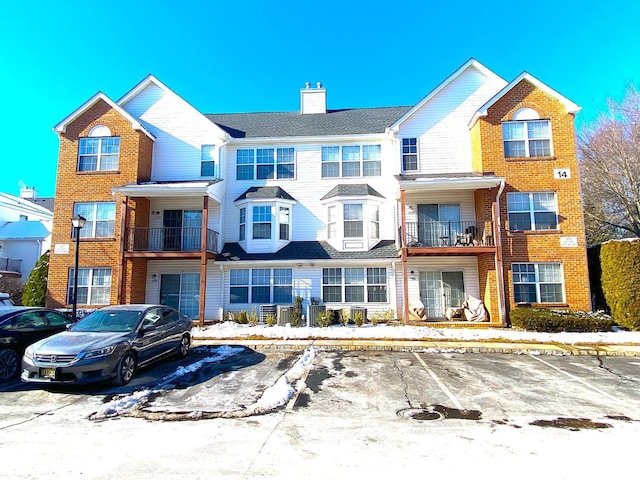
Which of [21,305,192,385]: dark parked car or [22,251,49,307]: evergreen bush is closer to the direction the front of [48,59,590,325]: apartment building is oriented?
the dark parked car

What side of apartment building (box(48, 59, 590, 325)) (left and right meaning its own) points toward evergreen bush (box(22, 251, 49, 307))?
right

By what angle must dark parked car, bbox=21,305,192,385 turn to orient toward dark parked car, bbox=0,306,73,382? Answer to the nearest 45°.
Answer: approximately 90° to its right

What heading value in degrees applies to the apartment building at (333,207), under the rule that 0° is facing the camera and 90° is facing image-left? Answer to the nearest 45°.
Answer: approximately 0°

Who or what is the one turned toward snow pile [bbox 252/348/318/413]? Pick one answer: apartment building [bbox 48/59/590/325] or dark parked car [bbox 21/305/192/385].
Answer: the apartment building

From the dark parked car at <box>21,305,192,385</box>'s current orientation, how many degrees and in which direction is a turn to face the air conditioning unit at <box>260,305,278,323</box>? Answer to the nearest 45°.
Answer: approximately 180°

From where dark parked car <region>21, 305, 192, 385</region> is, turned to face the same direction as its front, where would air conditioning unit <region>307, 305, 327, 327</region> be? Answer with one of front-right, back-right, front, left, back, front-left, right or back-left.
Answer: back
